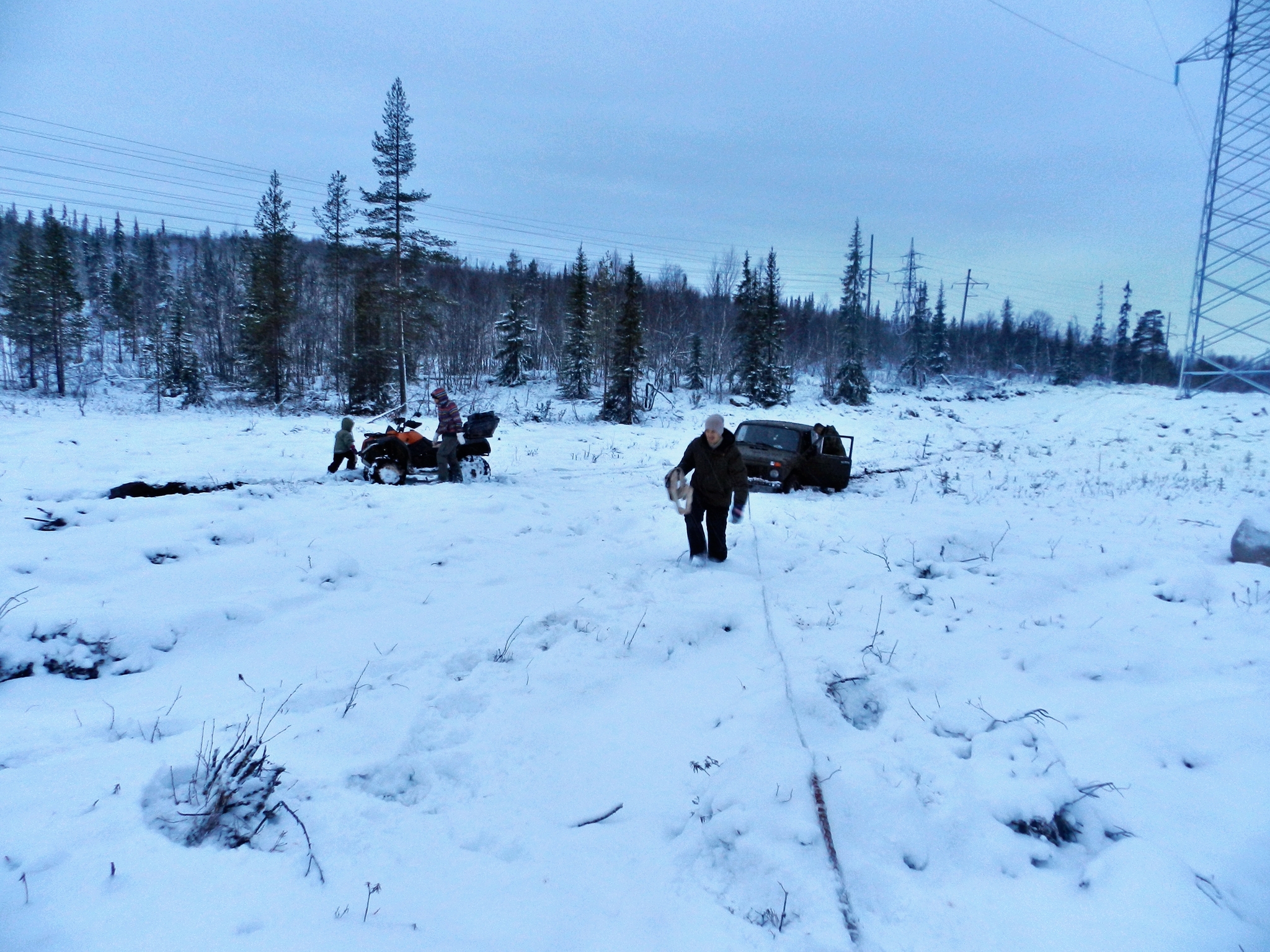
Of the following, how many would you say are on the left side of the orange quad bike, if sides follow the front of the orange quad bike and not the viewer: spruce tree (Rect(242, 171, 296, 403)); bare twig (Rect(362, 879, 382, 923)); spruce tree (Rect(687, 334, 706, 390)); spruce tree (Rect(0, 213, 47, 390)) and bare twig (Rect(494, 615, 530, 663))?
2

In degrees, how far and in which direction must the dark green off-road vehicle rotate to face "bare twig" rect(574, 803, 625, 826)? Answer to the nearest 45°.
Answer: approximately 45° to its left

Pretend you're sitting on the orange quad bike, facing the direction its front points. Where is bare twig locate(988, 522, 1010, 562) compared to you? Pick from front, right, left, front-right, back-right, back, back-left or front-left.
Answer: back-left

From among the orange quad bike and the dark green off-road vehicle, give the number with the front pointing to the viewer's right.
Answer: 0

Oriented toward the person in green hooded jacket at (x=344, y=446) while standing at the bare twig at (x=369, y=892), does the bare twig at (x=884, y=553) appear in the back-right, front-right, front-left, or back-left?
front-right

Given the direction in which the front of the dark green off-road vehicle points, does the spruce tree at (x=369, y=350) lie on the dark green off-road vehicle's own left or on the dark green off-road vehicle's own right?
on the dark green off-road vehicle's own right

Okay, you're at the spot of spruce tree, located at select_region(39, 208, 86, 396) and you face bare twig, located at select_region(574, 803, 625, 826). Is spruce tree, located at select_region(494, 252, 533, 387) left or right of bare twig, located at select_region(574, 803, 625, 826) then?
left

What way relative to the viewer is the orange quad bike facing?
to the viewer's left

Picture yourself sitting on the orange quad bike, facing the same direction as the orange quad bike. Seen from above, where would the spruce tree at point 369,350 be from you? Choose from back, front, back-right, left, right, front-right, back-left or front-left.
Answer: right

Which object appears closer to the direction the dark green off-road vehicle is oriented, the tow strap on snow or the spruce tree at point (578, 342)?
the tow strap on snow
